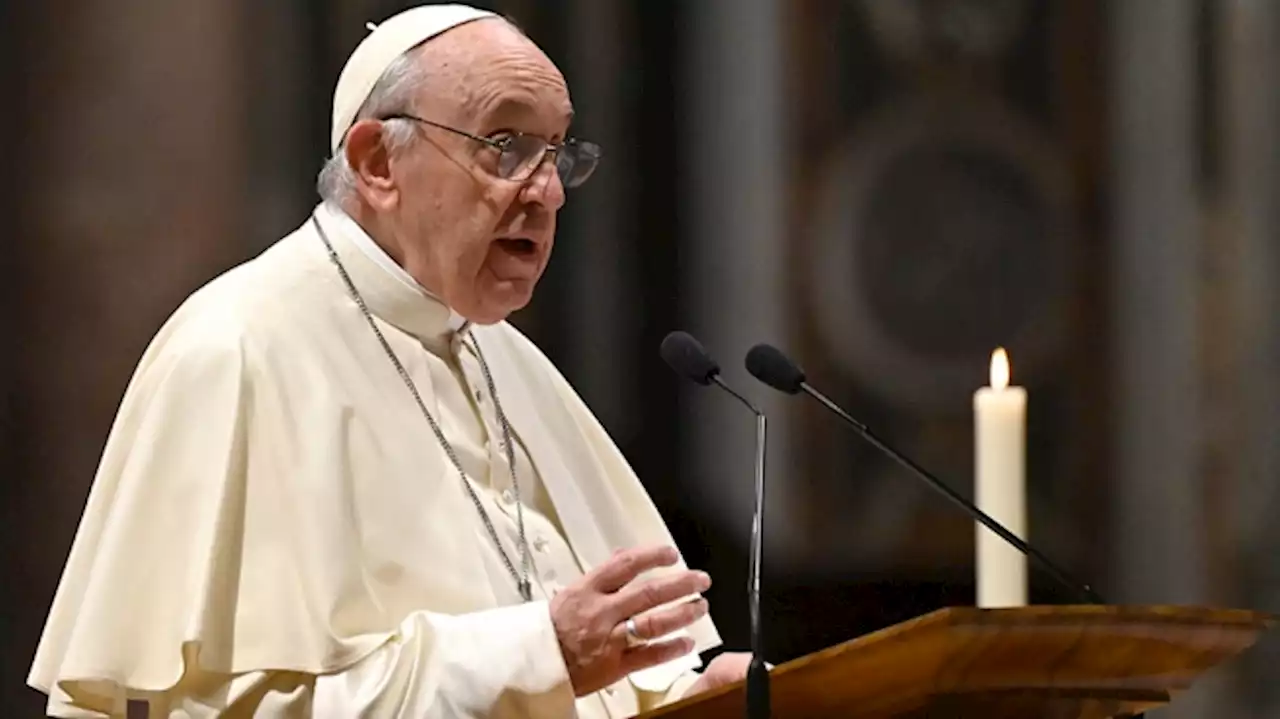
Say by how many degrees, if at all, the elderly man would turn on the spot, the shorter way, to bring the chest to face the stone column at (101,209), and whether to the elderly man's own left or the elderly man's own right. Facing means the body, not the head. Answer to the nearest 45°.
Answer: approximately 180°

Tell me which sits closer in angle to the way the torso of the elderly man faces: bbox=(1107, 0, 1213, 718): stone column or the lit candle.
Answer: the lit candle

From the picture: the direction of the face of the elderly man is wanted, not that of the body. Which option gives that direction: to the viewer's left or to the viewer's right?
to the viewer's right

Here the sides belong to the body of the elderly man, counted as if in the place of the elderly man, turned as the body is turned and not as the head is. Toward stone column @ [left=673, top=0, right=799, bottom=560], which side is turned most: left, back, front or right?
left

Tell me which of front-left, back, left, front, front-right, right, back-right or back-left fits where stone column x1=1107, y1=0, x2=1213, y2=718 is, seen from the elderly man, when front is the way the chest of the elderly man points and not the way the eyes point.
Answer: left

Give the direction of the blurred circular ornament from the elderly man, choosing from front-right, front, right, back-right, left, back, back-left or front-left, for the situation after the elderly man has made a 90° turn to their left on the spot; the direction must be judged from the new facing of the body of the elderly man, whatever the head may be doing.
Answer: front

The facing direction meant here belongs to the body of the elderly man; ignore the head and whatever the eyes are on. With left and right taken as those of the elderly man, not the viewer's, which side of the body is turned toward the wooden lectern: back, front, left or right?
front

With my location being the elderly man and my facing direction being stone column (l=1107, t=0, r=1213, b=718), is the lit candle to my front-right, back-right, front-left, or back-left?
front-right

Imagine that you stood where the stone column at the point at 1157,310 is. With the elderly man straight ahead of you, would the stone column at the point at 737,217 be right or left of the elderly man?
right

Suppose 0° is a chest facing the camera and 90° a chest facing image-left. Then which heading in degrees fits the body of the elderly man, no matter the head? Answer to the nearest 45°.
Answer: approximately 315°

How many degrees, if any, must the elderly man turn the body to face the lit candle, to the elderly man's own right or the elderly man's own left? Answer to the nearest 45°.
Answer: approximately 45° to the elderly man's own left
